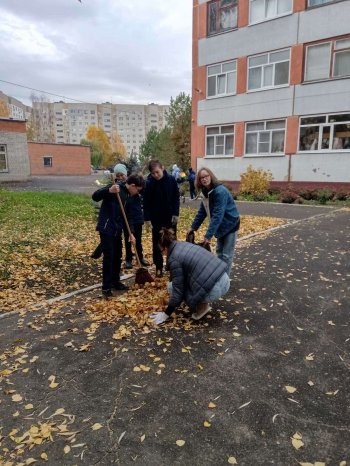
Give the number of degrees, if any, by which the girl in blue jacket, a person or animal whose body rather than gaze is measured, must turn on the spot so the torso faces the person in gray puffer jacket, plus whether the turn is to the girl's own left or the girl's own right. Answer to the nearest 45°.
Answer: approximately 45° to the girl's own left

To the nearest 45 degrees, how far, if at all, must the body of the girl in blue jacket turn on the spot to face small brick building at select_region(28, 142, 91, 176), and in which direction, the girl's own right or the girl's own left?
approximately 90° to the girl's own right

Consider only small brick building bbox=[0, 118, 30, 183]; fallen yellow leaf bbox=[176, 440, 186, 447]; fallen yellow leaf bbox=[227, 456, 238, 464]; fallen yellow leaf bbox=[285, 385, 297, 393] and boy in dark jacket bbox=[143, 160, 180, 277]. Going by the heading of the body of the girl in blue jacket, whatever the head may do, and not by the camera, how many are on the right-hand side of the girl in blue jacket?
2

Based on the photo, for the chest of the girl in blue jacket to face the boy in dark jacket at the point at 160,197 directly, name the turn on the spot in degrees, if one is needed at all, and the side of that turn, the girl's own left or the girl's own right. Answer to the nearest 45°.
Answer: approximately 90° to the girl's own right

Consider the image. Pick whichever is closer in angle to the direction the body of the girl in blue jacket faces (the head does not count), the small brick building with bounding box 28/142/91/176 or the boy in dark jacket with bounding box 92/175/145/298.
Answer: the boy in dark jacket

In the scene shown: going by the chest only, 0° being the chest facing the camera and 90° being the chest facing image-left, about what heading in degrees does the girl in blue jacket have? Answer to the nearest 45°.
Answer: approximately 45°

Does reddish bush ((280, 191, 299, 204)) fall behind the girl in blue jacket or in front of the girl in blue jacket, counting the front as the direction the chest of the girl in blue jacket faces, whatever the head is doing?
behind

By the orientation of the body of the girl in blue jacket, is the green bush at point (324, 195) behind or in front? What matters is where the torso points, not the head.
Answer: behind

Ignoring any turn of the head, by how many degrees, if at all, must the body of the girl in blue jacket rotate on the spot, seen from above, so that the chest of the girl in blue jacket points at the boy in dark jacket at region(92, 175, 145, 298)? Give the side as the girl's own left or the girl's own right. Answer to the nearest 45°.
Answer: approximately 45° to the girl's own right

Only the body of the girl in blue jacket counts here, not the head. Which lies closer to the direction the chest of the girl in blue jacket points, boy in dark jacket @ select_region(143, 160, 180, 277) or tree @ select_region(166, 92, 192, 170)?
the boy in dark jacket

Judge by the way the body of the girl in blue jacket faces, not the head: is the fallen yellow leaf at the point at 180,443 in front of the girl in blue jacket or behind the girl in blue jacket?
in front

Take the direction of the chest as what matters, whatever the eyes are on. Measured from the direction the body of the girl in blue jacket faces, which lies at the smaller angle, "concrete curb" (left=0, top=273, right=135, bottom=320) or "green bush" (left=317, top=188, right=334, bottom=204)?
the concrete curb

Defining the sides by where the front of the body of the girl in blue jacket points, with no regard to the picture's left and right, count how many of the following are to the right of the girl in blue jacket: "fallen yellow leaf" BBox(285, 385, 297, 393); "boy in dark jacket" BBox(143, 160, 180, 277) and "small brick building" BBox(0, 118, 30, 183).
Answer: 2

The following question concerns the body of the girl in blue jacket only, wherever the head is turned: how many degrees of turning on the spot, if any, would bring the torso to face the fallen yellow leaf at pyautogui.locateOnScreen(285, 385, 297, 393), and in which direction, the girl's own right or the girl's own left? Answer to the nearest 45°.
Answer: approximately 45° to the girl's own left

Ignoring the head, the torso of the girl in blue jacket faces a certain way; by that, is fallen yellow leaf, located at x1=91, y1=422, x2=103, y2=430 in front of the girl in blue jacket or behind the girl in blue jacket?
in front

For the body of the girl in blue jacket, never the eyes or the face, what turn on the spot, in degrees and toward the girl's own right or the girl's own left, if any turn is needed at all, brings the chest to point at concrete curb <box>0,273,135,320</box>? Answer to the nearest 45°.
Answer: approximately 45° to the girl's own right

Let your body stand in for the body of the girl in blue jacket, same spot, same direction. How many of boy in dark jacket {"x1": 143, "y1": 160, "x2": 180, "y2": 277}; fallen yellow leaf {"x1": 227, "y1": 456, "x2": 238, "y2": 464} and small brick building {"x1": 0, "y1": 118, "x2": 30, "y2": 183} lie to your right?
2
